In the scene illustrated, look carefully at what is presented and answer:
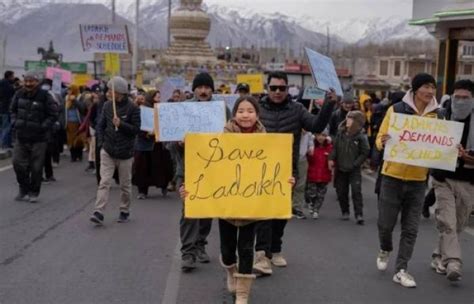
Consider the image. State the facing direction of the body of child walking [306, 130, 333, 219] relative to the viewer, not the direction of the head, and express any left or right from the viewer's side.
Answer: facing the viewer

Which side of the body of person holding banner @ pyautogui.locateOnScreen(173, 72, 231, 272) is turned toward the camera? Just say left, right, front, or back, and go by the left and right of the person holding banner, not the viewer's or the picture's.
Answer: front

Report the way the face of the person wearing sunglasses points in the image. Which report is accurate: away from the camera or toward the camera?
toward the camera

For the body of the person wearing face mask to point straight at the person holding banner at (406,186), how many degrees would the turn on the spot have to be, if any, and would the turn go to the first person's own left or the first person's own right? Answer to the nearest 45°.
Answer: approximately 45° to the first person's own right

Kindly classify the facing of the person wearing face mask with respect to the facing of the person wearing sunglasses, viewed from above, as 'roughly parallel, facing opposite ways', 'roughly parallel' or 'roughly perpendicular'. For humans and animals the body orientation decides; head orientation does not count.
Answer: roughly parallel

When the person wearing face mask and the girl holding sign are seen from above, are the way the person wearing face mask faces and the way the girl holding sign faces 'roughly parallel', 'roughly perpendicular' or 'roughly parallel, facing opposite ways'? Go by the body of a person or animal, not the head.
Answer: roughly parallel

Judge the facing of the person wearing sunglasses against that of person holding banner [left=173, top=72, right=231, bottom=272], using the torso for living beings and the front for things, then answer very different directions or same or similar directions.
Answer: same or similar directions

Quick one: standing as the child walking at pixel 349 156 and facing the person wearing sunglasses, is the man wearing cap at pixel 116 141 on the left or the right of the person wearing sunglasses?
right

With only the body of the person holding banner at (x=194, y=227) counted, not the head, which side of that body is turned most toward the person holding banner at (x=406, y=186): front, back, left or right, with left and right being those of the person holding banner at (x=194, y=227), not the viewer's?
left

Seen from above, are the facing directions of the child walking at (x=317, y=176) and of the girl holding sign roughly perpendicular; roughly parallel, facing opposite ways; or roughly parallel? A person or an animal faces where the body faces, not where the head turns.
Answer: roughly parallel

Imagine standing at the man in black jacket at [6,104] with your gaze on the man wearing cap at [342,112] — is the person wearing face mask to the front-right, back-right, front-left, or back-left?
front-right

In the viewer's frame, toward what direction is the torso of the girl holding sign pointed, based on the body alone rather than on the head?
toward the camera

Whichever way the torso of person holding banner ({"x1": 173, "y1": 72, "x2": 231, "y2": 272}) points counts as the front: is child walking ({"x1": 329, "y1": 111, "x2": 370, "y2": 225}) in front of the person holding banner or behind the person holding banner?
behind
